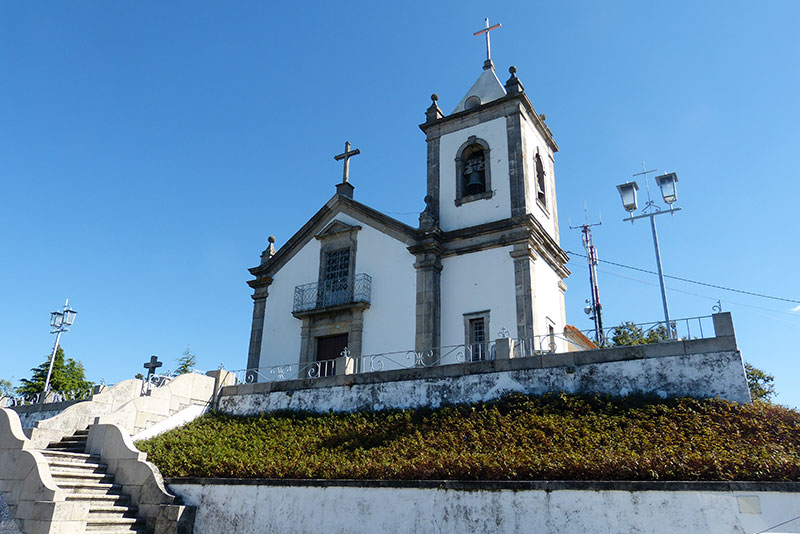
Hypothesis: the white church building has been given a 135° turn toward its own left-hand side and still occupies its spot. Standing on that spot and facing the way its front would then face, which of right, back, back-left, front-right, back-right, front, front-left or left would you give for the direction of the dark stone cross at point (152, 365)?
back

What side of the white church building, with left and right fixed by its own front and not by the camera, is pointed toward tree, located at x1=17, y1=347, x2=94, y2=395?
right

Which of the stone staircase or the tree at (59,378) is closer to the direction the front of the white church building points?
the stone staircase
